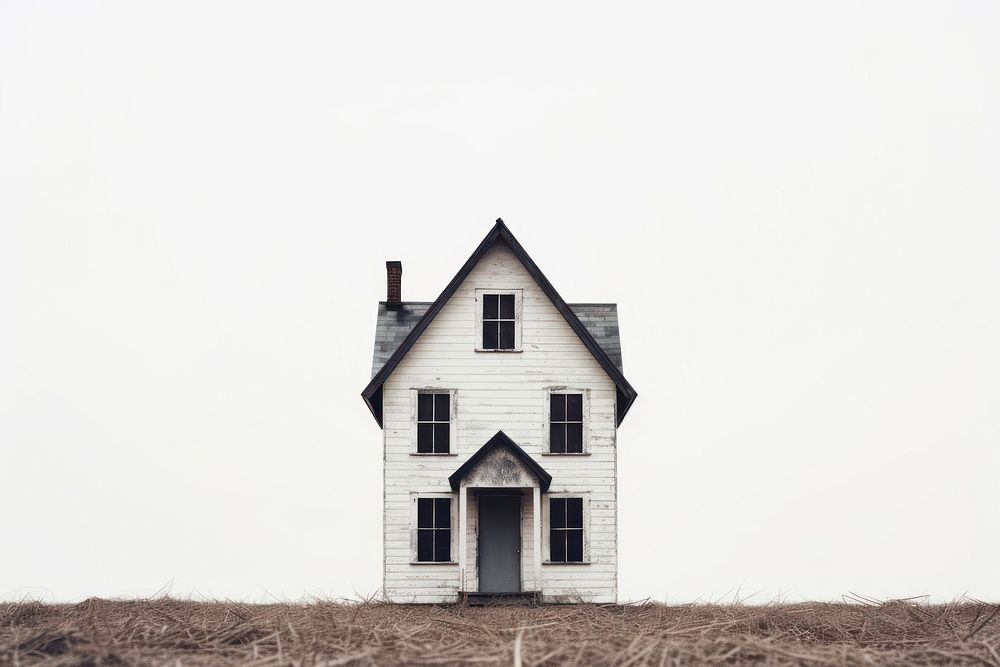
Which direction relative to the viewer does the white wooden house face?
toward the camera
